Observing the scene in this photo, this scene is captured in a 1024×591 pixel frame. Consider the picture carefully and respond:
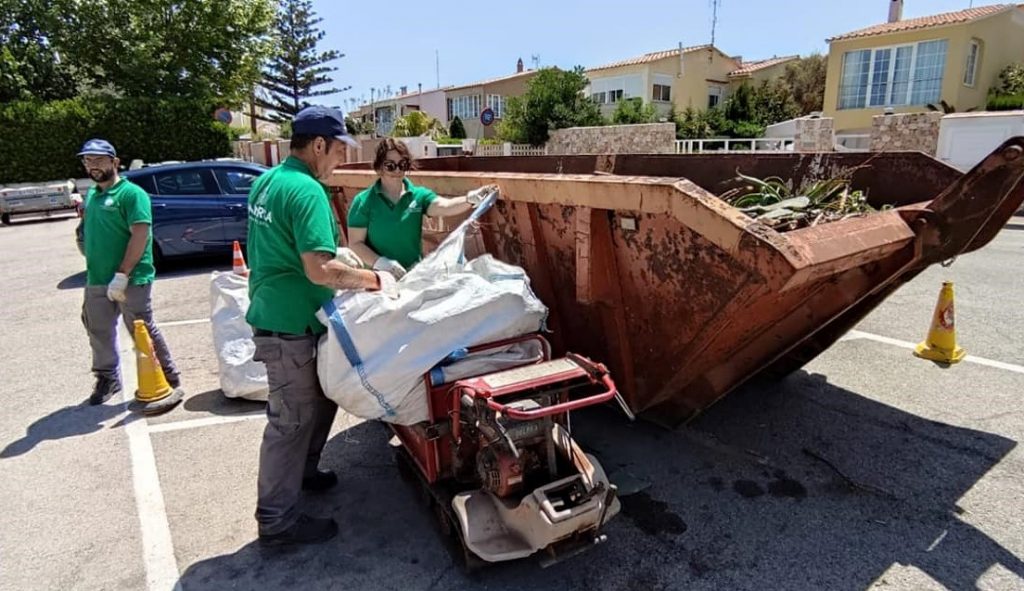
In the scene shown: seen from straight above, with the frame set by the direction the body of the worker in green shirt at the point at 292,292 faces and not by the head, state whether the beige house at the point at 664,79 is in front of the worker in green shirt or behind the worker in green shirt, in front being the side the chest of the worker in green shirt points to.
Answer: in front

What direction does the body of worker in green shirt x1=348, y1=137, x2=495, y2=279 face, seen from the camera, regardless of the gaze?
toward the camera

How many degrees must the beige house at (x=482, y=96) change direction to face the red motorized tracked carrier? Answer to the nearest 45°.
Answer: approximately 45° to its left

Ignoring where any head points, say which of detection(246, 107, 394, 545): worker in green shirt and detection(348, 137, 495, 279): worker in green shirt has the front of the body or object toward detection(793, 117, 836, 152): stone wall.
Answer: detection(246, 107, 394, 545): worker in green shirt

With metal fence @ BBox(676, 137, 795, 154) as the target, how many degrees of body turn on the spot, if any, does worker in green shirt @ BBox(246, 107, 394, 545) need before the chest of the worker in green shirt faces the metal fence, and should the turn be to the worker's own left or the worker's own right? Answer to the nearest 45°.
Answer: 0° — they already face it

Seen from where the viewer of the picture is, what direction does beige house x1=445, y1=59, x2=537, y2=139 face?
facing the viewer and to the left of the viewer

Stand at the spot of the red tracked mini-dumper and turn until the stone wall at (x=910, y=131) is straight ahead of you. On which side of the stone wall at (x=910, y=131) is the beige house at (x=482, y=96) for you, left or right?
left

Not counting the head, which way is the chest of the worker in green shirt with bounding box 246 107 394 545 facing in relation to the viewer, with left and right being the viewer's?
facing away from the viewer and to the right of the viewer

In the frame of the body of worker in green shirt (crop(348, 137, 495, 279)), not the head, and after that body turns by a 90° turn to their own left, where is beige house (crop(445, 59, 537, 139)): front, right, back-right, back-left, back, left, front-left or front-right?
left

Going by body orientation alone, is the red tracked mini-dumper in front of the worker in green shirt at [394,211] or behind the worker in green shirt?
in front

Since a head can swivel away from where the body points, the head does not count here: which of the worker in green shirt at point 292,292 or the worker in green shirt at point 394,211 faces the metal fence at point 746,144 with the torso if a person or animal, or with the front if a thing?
the worker in green shirt at point 292,292

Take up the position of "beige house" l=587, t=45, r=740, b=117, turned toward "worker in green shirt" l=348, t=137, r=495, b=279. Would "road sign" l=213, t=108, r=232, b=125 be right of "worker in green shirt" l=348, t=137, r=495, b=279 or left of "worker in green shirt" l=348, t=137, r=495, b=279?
right

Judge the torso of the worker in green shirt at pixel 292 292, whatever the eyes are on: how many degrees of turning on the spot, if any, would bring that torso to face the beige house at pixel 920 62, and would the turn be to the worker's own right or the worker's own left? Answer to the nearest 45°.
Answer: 0° — they already face it

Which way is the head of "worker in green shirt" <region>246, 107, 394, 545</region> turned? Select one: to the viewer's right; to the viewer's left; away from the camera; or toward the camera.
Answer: to the viewer's right

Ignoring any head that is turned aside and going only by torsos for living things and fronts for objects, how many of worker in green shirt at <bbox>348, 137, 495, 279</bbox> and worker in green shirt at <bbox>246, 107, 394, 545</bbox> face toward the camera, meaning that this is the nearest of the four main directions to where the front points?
1
